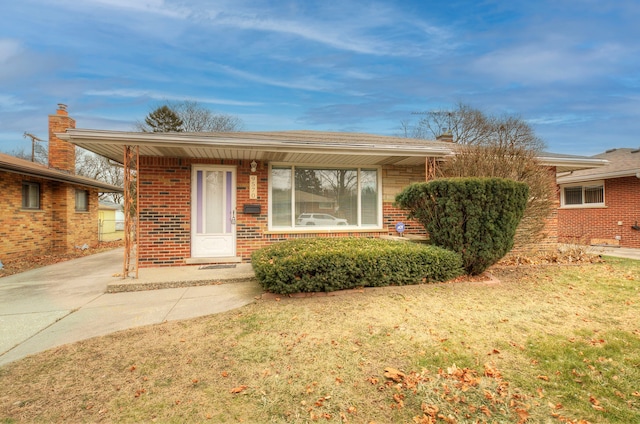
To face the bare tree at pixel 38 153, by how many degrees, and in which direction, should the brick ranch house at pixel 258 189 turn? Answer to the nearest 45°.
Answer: approximately 135° to its right

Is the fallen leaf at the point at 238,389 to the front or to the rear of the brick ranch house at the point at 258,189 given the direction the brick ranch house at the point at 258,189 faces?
to the front

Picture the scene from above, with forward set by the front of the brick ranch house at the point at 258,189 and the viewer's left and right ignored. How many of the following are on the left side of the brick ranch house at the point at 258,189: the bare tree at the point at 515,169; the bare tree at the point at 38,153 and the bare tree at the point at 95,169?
1

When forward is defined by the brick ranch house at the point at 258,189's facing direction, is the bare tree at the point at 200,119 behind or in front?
behind

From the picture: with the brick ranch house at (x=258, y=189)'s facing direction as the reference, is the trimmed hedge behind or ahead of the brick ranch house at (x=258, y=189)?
ahead

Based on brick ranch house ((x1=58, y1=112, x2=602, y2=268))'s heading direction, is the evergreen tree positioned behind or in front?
behind

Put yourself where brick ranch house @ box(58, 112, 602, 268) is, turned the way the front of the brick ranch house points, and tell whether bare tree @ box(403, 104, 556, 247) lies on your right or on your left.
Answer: on your left

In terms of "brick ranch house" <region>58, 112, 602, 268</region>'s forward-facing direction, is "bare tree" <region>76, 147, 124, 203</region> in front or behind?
behind

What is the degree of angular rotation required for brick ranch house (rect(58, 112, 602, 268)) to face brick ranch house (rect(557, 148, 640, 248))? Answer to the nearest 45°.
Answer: approximately 135° to its left

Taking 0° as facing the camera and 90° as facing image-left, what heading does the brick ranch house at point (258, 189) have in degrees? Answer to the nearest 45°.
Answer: approximately 0°
